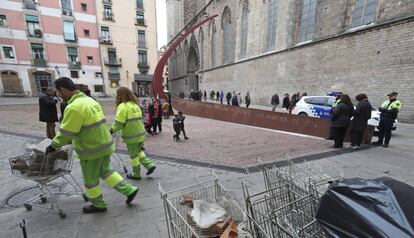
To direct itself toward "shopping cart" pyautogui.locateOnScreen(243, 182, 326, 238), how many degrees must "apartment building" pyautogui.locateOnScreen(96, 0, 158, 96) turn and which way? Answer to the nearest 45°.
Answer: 0° — it already faces it

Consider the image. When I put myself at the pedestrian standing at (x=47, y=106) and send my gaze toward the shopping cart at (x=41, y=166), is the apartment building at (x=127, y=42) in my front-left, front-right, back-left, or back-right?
back-left

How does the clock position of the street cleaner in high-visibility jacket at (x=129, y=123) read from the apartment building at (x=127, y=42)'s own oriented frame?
The street cleaner in high-visibility jacket is roughly at 12 o'clock from the apartment building.

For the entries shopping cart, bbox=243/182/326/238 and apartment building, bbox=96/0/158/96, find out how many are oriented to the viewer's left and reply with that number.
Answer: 0

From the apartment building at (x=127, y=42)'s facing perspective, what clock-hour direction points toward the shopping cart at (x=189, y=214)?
The shopping cart is roughly at 12 o'clock from the apartment building.

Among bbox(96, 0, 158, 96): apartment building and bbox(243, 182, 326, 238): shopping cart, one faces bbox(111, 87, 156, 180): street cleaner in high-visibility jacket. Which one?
the apartment building

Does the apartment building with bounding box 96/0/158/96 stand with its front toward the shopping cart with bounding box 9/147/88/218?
yes

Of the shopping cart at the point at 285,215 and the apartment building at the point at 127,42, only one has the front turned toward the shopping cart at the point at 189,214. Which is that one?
the apartment building
